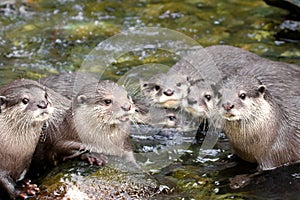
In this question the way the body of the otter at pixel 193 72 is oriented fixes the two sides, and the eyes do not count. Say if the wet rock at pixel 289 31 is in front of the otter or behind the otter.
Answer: behind

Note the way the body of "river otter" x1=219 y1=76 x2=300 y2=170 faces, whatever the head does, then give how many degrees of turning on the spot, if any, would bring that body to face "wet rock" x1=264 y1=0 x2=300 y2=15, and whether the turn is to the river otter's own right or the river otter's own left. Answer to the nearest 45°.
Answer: approximately 135° to the river otter's own right

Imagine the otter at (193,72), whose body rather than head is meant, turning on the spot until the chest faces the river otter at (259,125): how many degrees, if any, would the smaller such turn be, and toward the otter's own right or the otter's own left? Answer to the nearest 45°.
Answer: approximately 90° to the otter's own left

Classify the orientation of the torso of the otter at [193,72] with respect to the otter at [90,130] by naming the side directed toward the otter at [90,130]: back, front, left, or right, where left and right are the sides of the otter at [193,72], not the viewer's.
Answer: front

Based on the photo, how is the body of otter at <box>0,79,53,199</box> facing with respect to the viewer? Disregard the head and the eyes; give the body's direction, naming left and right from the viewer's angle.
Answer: facing the viewer and to the right of the viewer

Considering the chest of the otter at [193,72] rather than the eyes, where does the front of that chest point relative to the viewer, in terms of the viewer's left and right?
facing the viewer and to the left of the viewer
